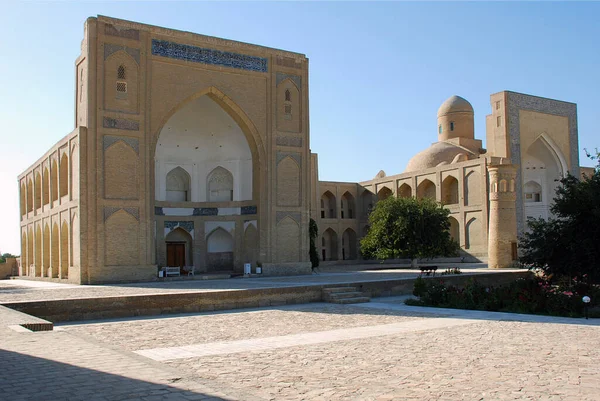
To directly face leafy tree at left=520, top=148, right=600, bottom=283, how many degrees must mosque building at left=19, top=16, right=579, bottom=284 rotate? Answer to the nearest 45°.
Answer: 0° — it already faces it

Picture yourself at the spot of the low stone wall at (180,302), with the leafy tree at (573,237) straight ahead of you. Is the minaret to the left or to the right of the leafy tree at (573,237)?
left

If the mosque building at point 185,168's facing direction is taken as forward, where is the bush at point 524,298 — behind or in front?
in front
